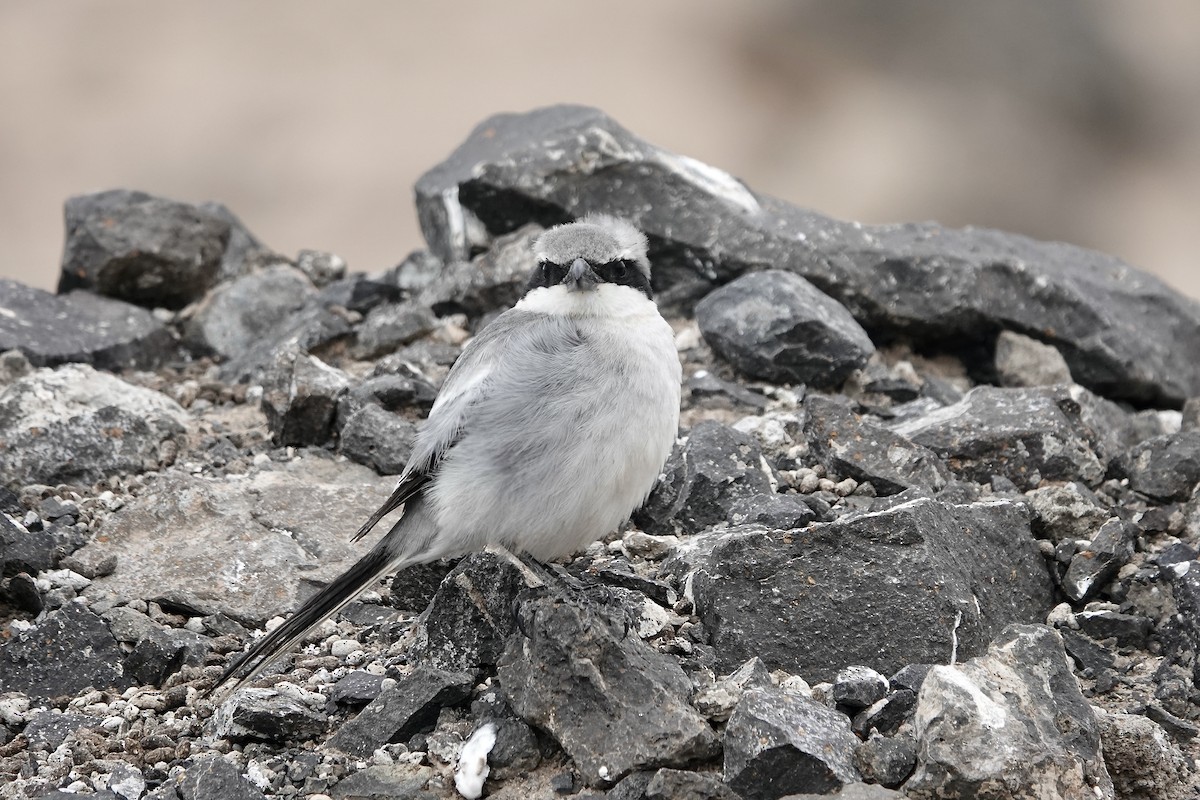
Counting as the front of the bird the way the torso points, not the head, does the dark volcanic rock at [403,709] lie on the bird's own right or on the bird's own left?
on the bird's own right

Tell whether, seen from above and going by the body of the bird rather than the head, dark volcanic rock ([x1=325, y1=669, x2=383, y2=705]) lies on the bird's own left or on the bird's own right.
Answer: on the bird's own right

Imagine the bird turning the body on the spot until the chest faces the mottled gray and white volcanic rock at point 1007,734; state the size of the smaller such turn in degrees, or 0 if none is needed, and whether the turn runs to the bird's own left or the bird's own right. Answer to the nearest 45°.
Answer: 0° — it already faces it

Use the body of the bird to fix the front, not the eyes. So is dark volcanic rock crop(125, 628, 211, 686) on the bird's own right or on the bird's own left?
on the bird's own right

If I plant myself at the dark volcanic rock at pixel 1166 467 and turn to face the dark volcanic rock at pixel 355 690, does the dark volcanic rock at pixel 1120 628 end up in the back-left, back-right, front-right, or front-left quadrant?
front-left

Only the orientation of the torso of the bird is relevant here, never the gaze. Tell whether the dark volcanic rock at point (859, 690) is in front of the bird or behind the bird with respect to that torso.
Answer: in front

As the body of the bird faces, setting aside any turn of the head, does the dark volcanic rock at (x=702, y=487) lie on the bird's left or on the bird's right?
on the bird's left

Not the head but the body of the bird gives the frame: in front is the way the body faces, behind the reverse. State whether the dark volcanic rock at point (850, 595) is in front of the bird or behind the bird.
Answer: in front

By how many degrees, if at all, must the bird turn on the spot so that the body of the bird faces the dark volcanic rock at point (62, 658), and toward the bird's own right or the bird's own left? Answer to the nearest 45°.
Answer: approximately 135° to the bird's own right

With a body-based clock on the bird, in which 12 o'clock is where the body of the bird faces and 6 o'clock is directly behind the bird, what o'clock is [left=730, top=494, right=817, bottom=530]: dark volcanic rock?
The dark volcanic rock is roughly at 10 o'clock from the bird.

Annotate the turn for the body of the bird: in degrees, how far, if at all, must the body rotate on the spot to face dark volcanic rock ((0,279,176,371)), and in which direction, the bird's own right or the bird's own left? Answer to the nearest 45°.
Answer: approximately 180°

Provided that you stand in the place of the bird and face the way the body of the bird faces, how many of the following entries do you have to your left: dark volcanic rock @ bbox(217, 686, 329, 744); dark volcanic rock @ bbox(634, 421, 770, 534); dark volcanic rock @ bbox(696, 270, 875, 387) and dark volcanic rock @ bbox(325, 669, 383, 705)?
2

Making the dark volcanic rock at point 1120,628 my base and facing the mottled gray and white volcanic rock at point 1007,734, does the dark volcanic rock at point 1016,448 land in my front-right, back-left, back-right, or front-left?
back-right
